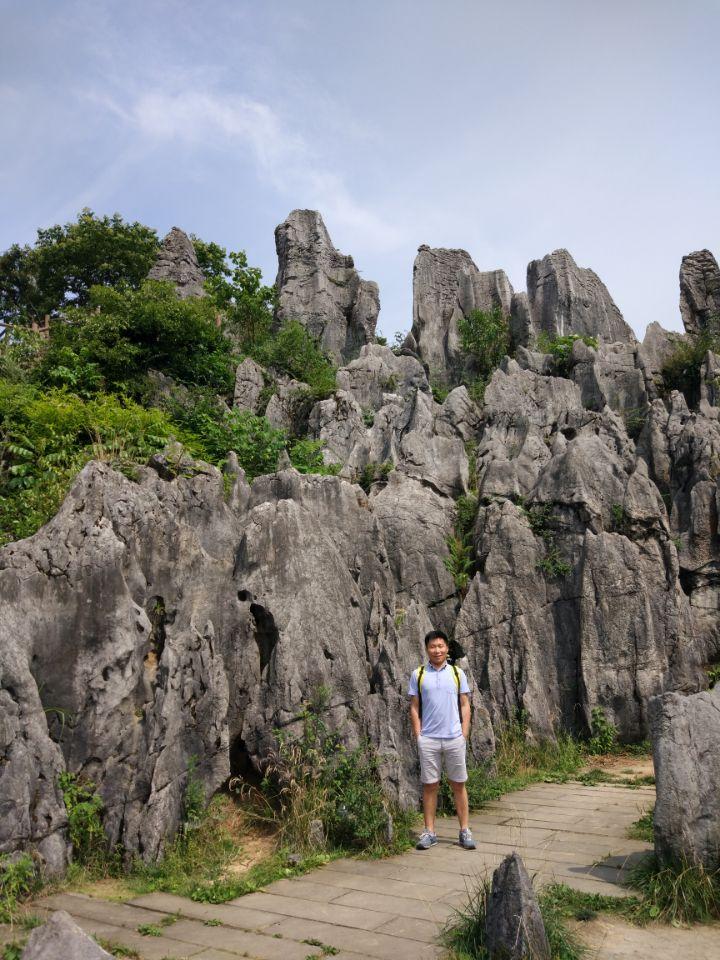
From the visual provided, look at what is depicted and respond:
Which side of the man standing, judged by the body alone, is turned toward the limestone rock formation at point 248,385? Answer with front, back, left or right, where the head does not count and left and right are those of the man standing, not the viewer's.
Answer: back

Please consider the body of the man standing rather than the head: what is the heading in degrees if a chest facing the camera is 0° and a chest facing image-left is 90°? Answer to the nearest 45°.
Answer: approximately 0°

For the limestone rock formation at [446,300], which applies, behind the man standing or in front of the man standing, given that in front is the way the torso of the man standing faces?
behind

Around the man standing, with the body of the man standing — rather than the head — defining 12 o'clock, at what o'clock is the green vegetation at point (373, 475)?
The green vegetation is roughly at 6 o'clock from the man standing.

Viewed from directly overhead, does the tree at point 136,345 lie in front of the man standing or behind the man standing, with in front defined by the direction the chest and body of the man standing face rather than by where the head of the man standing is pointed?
behind

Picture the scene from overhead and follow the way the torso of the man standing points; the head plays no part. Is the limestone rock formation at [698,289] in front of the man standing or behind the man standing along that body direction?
behind

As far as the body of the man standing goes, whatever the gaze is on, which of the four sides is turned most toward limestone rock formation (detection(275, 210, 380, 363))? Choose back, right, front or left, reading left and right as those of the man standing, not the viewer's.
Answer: back

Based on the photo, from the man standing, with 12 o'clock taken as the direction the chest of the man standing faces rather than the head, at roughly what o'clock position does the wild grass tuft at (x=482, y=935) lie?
The wild grass tuft is roughly at 12 o'clock from the man standing.

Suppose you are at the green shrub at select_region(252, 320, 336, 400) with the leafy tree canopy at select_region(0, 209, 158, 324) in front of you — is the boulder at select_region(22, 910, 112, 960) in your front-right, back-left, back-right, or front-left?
back-left

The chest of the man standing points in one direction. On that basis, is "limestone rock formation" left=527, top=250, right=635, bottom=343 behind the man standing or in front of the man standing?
behind

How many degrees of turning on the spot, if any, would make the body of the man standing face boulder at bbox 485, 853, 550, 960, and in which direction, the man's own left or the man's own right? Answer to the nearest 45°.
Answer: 0° — they already face it

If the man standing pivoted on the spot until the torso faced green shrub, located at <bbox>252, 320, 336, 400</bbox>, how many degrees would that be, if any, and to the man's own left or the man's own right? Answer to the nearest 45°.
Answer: approximately 180°
